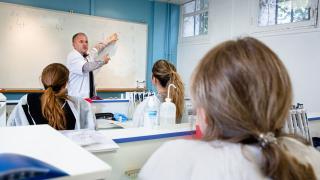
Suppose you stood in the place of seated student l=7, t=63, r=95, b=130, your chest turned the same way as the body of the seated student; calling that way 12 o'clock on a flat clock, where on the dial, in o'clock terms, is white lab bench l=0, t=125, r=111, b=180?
The white lab bench is roughly at 6 o'clock from the seated student.

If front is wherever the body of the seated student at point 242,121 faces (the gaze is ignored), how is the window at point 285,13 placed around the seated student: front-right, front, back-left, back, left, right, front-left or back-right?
front-right

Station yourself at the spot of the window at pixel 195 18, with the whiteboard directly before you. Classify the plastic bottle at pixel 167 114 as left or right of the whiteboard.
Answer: left

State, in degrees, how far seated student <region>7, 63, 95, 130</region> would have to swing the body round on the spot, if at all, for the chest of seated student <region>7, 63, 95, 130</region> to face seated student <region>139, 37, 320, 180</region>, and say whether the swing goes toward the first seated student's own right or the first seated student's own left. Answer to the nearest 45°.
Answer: approximately 180°

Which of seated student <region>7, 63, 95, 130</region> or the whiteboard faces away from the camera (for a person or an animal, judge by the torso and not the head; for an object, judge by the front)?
the seated student

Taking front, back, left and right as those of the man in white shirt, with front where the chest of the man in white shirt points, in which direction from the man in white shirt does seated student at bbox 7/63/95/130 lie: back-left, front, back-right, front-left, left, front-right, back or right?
front-right

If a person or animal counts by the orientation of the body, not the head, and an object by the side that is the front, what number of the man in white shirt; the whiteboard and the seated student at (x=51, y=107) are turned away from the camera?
1

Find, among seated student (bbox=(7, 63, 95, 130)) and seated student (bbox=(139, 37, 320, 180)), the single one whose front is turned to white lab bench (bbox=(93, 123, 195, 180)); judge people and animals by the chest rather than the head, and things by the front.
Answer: seated student (bbox=(139, 37, 320, 180))

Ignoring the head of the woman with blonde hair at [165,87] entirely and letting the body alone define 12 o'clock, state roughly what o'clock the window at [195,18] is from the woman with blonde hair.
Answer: The window is roughly at 2 o'clock from the woman with blonde hair.

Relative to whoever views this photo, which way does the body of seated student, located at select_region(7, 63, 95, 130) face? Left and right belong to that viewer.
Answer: facing away from the viewer

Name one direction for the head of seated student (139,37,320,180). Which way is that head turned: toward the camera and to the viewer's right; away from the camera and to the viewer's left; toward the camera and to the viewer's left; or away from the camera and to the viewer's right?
away from the camera and to the viewer's left

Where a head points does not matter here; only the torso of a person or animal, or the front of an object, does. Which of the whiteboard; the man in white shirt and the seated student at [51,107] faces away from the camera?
the seated student

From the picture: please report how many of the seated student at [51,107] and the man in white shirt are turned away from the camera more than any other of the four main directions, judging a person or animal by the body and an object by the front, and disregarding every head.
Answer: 1

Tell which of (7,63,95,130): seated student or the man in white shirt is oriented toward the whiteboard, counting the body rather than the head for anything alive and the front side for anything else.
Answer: the seated student

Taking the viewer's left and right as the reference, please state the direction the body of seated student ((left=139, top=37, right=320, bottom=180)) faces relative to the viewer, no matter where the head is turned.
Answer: facing away from the viewer and to the left of the viewer

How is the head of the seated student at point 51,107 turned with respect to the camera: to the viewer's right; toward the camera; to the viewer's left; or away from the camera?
away from the camera

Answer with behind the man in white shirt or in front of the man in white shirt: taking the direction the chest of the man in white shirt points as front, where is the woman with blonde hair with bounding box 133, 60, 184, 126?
in front

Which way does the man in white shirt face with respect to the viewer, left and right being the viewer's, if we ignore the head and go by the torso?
facing the viewer and to the right of the viewer
